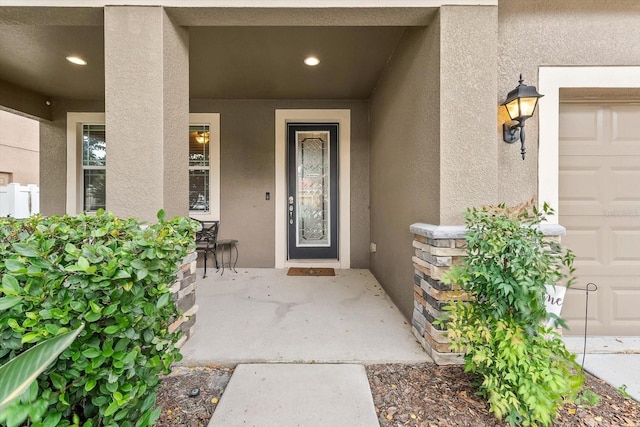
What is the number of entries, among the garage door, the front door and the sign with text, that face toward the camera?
3

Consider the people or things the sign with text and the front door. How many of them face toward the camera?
2

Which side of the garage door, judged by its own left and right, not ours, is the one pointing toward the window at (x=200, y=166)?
right

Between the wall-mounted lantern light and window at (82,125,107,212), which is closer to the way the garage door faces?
the wall-mounted lantern light

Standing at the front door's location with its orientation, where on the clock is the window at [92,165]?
The window is roughly at 3 o'clock from the front door.

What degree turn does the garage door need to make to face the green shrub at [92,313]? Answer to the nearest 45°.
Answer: approximately 45° to its right

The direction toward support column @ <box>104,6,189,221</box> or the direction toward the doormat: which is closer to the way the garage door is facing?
the support column

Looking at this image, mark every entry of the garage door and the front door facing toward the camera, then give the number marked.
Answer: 2
